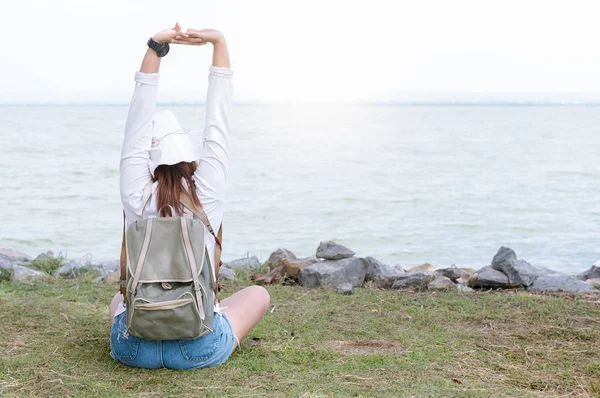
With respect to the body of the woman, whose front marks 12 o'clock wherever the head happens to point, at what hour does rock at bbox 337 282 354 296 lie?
The rock is roughly at 1 o'clock from the woman.

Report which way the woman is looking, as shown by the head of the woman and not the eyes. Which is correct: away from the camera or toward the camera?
away from the camera

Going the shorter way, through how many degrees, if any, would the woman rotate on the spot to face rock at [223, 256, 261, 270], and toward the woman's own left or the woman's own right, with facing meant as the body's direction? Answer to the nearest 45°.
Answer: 0° — they already face it

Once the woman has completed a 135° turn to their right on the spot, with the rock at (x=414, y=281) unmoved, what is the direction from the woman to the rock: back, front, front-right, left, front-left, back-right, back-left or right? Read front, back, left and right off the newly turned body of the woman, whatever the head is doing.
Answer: left

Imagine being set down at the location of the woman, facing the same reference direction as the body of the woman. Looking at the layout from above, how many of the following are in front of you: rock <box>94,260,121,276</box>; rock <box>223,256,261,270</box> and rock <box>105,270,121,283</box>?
3

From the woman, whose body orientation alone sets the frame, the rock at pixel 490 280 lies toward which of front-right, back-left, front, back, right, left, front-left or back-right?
front-right

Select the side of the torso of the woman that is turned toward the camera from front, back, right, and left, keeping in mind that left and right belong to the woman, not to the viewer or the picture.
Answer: back

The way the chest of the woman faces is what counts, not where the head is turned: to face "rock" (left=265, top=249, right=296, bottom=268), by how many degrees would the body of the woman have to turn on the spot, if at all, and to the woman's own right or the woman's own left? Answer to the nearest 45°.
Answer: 0° — they already face it

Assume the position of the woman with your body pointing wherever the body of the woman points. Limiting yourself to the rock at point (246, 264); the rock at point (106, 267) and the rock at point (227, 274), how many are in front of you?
3

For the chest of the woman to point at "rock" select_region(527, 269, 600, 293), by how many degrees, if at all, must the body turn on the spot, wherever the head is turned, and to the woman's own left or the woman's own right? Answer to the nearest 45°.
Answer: approximately 45° to the woman's own right

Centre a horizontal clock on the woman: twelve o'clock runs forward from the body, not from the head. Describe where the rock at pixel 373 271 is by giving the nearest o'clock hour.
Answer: The rock is roughly at 1 o'clock from the woman.

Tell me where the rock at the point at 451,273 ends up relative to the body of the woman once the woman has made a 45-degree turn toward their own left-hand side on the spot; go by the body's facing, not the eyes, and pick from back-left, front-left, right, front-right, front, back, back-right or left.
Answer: right

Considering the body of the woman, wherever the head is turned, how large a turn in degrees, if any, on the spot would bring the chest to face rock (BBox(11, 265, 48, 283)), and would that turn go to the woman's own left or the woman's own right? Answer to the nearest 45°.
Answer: approximately 45° to the woman's own left
